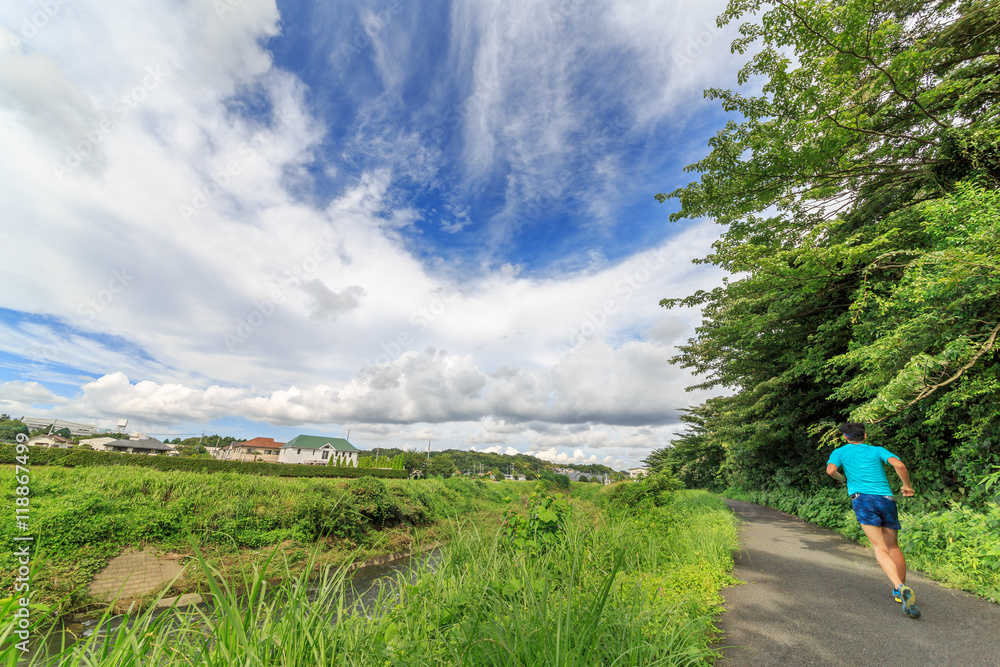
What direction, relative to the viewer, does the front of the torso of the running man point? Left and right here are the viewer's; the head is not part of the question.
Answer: facing away from the viewer and to the left of the viewer

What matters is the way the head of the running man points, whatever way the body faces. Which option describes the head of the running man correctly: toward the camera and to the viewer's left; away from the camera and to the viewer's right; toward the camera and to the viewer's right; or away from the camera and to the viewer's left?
away from the camera and to the viewer's left

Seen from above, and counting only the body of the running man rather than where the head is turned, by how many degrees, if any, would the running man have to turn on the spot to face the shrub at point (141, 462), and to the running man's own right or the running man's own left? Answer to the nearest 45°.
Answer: approximately 45° to the running man's own left
